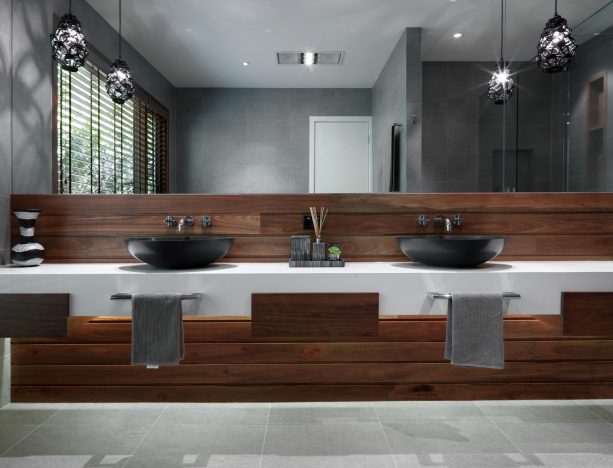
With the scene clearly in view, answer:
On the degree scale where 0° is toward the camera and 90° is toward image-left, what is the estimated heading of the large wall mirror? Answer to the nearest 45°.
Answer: approximately 0°

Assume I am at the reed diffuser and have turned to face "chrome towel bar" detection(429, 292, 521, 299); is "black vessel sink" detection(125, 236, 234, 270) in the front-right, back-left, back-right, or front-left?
back-right

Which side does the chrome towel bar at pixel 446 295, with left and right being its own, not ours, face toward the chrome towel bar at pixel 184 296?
right

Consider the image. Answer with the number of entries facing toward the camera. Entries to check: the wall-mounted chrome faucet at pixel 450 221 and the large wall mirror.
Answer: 2

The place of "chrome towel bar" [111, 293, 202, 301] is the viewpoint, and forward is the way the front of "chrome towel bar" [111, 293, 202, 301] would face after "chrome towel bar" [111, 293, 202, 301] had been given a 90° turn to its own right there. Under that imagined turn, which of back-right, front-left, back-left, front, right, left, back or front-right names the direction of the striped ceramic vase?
front-right

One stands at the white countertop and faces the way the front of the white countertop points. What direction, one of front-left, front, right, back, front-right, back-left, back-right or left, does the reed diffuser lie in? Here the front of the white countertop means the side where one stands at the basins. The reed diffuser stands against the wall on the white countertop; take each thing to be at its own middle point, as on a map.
back

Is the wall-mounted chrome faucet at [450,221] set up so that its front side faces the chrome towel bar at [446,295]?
yes

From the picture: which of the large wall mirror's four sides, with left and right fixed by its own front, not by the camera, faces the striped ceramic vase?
right
